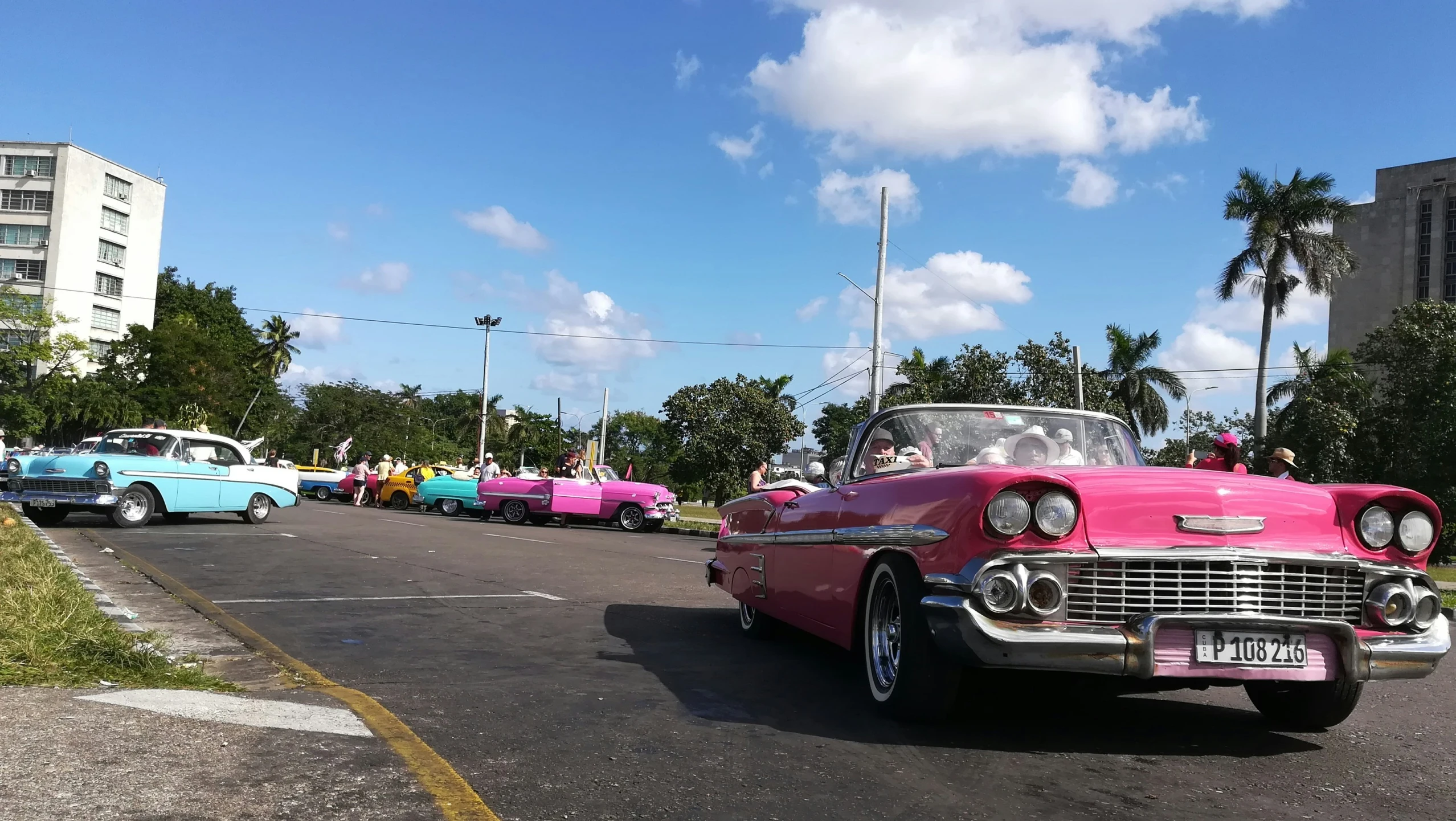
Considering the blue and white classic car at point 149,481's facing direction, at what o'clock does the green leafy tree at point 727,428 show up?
The green leafy tree is roughly at 6 o'clock from the blue and white classic car.

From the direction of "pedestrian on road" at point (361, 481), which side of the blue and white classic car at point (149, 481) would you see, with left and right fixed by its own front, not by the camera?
back

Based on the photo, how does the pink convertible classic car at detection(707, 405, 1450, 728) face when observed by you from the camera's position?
facing the viewer and to the right of the viewer

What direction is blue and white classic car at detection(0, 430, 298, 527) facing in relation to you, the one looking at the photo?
facing the viewer and to the left of the viewer

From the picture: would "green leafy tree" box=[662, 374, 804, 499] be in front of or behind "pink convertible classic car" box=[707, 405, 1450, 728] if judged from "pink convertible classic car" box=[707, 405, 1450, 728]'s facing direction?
behind

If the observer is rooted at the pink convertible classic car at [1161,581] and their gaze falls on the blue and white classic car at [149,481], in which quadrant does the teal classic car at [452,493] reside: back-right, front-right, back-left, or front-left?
front-right

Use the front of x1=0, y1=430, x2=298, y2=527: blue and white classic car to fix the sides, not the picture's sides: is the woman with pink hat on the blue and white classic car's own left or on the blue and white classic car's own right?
on the blue and white classic car's own left
